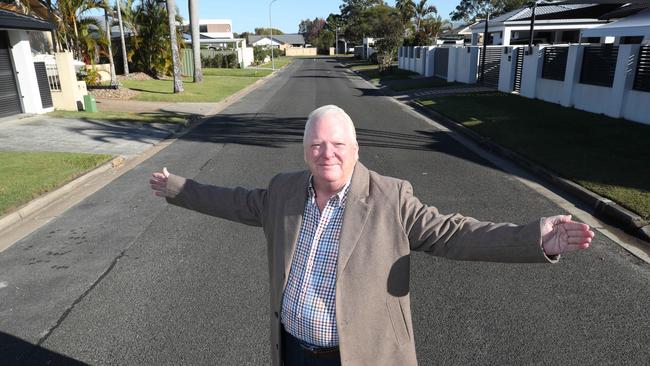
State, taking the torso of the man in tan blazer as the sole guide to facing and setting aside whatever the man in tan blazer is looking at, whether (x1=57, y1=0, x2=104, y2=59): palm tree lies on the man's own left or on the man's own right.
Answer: on the man's own right

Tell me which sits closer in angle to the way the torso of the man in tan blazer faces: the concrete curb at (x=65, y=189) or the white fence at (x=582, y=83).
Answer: the concrete curb

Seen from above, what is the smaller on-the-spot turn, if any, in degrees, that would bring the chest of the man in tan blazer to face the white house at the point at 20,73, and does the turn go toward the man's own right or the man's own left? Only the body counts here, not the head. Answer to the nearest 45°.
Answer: approximately 90° to the man's own right

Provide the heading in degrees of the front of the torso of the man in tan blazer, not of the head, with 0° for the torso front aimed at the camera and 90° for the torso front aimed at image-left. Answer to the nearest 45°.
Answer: approximately 45°

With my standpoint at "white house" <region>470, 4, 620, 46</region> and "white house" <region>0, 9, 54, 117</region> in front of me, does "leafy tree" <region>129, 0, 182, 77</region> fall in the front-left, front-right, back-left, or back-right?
front-right

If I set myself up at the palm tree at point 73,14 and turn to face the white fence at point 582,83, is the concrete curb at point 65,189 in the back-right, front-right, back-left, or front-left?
front-right

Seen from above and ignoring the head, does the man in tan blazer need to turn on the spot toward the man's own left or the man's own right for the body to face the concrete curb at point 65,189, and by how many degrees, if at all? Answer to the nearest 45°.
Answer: approximately 90° to the man's own right

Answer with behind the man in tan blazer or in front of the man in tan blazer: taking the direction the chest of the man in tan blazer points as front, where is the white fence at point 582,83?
behind

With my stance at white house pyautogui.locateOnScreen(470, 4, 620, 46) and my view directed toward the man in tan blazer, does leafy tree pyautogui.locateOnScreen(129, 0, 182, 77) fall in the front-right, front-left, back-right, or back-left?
front-right

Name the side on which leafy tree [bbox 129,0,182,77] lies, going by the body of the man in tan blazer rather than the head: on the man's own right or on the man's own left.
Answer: on the man's own right
